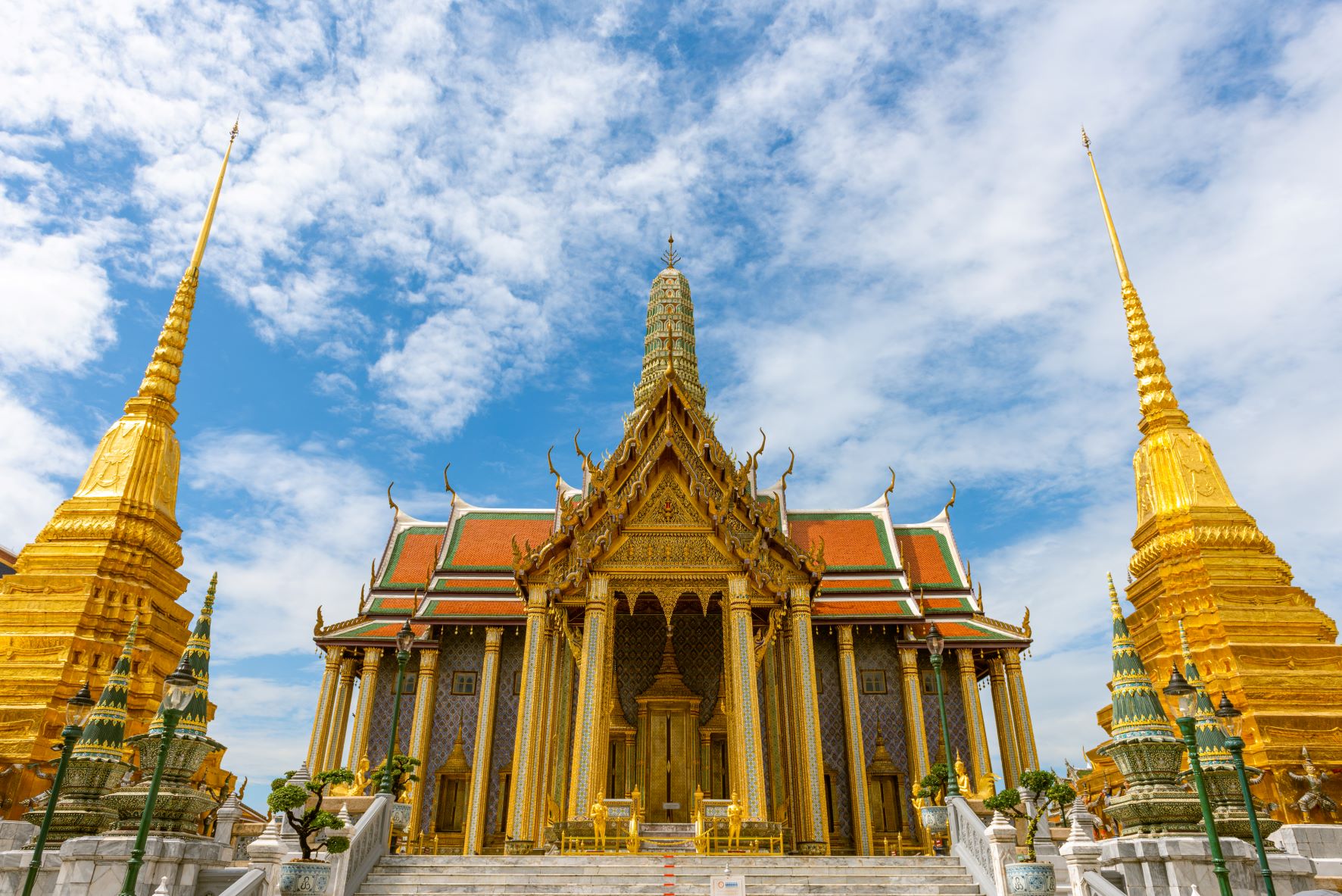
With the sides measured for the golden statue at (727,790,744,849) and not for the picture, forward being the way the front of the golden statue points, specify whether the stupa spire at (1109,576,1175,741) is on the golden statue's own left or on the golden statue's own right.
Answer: on the golden statue's own left

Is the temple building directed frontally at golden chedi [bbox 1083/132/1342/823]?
no

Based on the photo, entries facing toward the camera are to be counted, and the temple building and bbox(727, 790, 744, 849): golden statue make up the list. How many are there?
2

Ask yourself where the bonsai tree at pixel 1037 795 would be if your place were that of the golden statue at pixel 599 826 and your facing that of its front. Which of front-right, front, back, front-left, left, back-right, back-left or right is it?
front-left

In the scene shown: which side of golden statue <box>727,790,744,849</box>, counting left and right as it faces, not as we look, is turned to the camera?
front

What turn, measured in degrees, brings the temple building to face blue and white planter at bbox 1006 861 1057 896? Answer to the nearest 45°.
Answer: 0° — it already faces it

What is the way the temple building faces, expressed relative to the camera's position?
facing the viewer

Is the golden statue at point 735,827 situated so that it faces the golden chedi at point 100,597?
no

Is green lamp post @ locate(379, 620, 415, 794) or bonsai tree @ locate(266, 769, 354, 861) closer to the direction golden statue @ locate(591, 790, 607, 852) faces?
the bonsai tree

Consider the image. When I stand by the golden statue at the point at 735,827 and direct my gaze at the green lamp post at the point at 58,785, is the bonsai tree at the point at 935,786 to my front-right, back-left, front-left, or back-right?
back-left

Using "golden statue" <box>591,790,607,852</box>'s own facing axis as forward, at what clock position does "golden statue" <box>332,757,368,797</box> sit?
"golden statue" <box>332,757,368,797</box> is roughly at 3 o'clock from "golden statue" <box>591,790,607,852</box>.

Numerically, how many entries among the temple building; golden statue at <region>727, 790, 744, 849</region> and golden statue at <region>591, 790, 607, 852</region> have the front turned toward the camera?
3

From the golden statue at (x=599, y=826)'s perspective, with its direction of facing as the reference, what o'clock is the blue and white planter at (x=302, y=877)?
The blue and white planter is roughly at 1 o'clock from the golden statue.

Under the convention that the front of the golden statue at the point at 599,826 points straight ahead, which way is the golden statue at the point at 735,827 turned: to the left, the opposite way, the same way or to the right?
the same way

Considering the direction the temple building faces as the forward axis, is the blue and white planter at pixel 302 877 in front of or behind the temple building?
in front

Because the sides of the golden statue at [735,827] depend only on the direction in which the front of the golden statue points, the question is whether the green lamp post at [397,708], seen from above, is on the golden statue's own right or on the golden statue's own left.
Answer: on the golden statue's own right

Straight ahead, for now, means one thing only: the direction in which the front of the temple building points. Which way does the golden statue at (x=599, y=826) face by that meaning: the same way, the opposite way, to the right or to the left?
the same way

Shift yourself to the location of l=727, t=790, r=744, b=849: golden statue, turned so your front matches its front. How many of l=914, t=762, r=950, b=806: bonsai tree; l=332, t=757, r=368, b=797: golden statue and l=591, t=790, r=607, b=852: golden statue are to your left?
1
